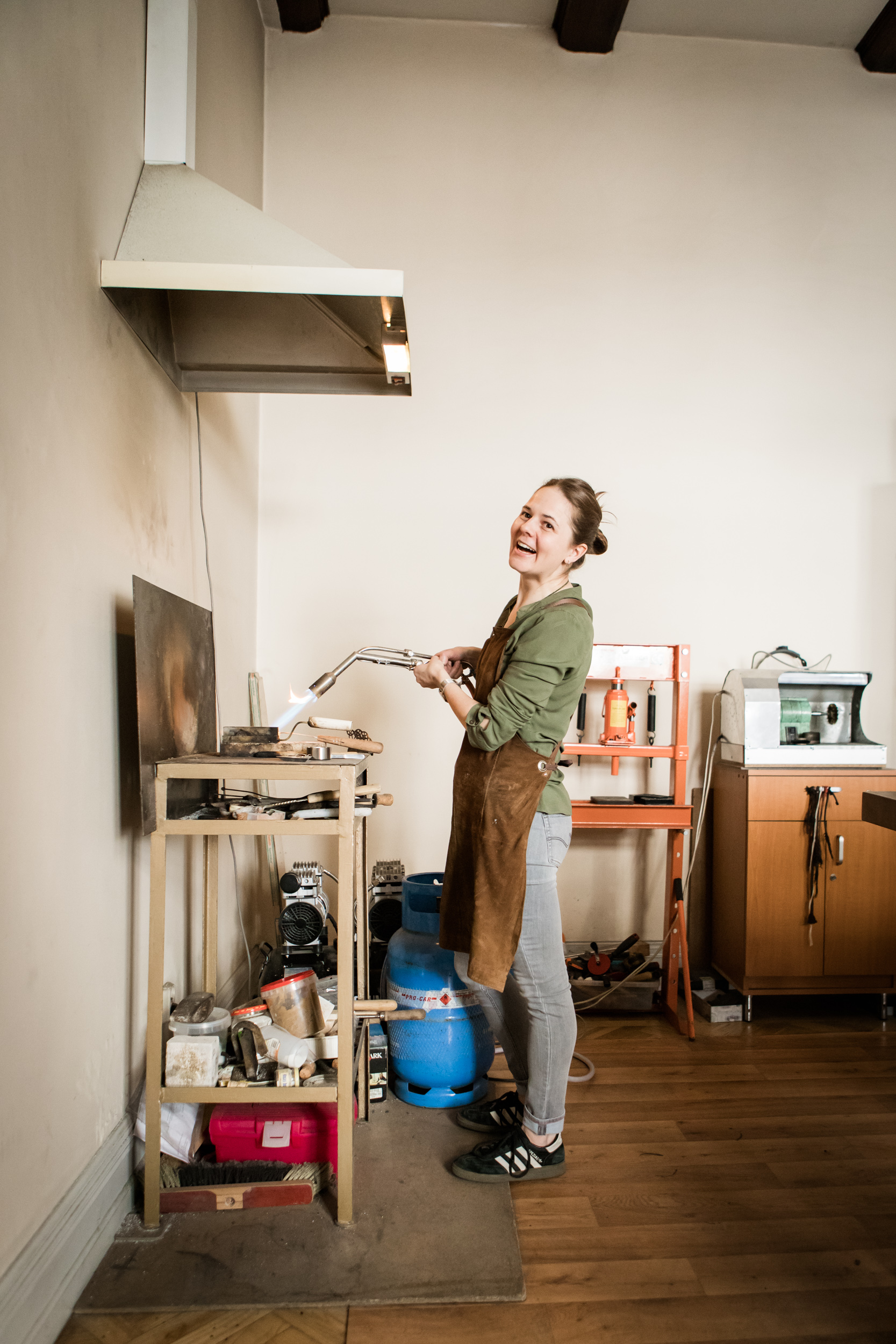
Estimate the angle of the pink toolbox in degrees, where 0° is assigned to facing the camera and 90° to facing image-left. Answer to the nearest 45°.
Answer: approximately 0°

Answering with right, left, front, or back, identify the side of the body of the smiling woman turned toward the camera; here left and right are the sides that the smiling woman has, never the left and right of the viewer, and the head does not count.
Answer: left

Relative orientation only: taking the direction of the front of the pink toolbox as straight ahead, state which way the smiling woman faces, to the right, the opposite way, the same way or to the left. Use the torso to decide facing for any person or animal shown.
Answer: to the right

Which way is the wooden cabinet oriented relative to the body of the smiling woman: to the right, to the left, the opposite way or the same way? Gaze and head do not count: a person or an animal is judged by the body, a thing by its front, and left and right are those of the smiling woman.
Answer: to the left

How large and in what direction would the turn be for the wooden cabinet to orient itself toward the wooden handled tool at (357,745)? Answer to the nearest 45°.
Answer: approximately 45° to its right

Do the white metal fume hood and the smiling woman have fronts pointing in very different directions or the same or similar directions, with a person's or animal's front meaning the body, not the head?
very different directions

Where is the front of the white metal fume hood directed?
to the viewer's right
